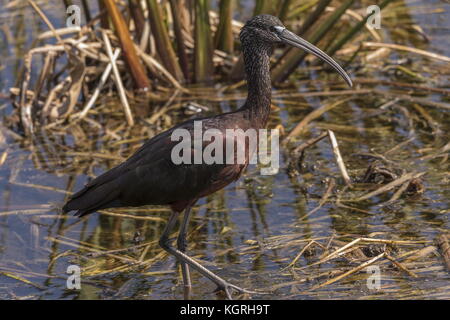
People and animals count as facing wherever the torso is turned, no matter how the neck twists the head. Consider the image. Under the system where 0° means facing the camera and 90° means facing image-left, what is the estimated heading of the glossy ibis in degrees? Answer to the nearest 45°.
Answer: approximately 270°
